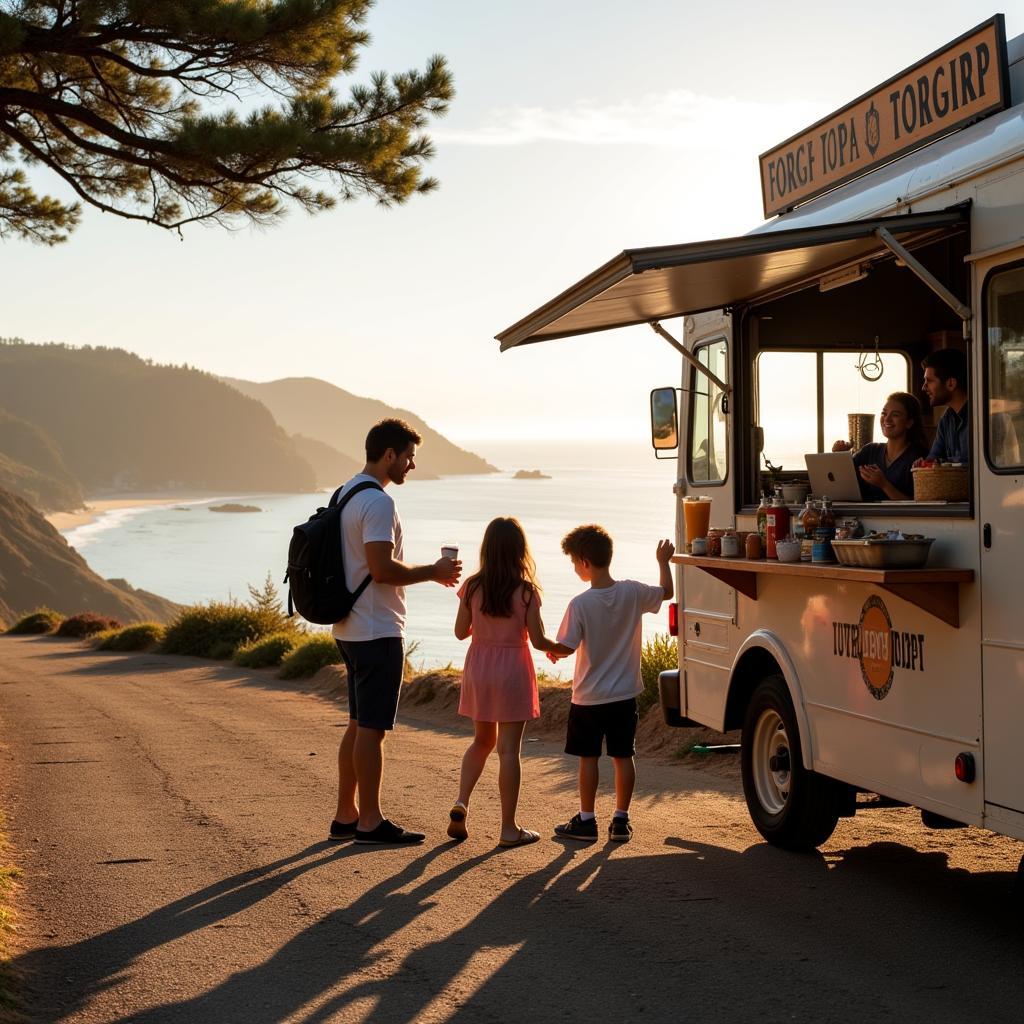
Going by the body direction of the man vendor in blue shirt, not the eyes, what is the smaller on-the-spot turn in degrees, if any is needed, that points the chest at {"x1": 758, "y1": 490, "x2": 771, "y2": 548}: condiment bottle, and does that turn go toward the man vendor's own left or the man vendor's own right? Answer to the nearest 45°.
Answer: approximately 45° to the man vendor's own right

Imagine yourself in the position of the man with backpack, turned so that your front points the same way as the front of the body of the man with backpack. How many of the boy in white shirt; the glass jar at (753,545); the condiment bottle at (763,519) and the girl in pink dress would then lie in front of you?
4

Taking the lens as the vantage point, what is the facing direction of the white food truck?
facing away from the viewer and to the left of the viewer

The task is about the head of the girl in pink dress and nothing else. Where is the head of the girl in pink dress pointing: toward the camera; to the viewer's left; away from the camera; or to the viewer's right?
away from the camera

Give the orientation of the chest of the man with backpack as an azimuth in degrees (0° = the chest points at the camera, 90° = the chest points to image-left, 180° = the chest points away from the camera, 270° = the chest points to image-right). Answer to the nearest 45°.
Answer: approximately 270°

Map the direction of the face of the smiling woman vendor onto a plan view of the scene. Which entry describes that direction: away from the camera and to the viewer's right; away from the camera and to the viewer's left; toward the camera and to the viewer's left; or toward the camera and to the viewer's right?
toward the camera and to the viewer's left

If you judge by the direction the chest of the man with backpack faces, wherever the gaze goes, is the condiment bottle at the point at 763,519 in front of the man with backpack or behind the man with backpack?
in front

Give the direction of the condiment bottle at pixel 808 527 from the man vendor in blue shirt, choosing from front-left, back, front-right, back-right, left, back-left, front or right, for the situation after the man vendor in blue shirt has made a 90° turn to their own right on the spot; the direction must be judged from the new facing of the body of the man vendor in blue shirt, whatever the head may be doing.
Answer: left

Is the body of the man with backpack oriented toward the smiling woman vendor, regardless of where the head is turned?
yes

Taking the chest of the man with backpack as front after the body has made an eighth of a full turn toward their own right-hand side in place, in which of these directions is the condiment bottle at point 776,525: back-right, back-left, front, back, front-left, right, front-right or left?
front-left

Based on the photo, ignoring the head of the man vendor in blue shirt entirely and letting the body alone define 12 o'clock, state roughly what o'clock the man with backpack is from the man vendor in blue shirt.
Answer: The man with backpack is roughly at 12 o'clock from the man vendor in blue shirt.

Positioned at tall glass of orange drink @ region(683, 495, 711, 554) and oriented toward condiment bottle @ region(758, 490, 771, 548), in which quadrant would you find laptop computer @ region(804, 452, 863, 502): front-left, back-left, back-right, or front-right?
front-left

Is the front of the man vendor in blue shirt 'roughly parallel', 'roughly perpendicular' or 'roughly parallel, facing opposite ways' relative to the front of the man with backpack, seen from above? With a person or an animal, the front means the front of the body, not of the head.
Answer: roughly parallel, facing opposite ways

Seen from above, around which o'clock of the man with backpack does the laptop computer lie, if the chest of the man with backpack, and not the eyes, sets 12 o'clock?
The laptop computer is roughly at 12 o'clock from the man with backpack.

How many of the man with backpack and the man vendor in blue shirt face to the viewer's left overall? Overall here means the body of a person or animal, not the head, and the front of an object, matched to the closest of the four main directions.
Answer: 1

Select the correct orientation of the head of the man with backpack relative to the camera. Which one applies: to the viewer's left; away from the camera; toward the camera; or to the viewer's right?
to the viewer's right

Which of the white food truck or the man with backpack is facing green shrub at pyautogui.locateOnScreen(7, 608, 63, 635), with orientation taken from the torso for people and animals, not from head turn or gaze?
the white food truck

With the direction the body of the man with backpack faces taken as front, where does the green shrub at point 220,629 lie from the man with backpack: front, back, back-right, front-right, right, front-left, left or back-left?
left

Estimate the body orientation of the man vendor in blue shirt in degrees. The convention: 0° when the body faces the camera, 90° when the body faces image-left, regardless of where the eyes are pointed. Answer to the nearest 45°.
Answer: approximately 90°

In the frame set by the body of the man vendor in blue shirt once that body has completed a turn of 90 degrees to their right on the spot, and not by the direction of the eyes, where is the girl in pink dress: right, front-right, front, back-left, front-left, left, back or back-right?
left
